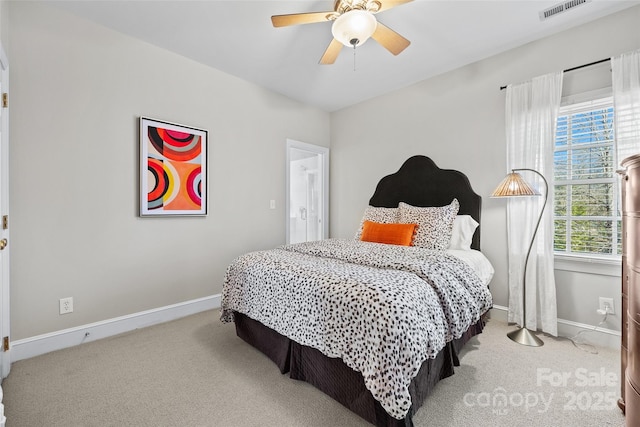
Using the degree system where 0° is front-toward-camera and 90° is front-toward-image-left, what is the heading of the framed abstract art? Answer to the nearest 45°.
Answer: approximately 315°

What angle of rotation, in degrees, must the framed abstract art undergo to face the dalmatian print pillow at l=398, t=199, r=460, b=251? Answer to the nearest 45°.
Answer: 0° — it already faces it

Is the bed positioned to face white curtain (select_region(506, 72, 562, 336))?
no

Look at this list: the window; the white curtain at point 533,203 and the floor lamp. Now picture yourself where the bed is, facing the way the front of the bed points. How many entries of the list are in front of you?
0

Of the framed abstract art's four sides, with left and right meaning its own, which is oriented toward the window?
front

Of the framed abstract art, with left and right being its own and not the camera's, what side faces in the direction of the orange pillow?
front

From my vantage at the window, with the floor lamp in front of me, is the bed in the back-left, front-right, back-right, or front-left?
front-left

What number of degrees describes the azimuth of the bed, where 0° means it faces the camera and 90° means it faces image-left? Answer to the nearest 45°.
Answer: approximately 45°

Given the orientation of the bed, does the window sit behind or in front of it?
behind

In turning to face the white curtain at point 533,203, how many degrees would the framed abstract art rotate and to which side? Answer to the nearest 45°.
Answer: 0° — it already faces it

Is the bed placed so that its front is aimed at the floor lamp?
no

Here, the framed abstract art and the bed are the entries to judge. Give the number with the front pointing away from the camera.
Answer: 0

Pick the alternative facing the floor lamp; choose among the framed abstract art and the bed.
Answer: the framed abstract art
